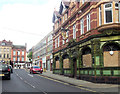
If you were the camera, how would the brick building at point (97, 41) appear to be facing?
facing the viewer and to the left of the viewer
